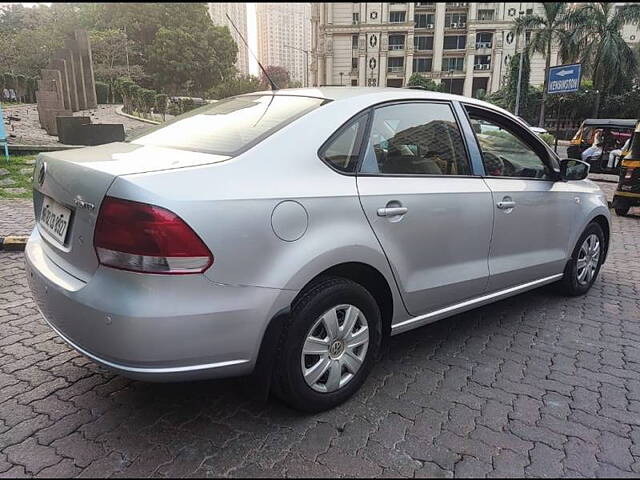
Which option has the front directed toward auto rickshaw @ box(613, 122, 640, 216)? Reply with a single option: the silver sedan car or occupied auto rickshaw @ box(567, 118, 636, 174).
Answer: the silver sedan car

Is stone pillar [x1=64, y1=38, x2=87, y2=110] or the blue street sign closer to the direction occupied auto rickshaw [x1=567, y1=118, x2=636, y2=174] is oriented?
the stone pillar

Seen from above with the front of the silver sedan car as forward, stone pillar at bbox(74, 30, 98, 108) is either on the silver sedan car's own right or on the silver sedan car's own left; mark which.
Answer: on the silver sedan car's own left

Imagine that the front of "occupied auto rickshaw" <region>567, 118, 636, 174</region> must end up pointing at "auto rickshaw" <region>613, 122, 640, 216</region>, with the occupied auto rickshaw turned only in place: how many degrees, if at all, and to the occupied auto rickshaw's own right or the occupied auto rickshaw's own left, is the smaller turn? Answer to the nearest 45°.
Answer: approximately 90° to the occupied auto rickshaw's own left

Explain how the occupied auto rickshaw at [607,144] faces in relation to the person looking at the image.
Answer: facing to the left of the viewer

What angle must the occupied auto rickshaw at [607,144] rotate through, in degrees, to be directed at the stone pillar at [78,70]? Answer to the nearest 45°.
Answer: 0° — it already faces it

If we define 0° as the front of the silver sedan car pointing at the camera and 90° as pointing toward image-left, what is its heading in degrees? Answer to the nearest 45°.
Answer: approximately 225°

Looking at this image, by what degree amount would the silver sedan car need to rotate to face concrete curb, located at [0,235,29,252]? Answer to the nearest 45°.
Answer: approximately 90° to its left
